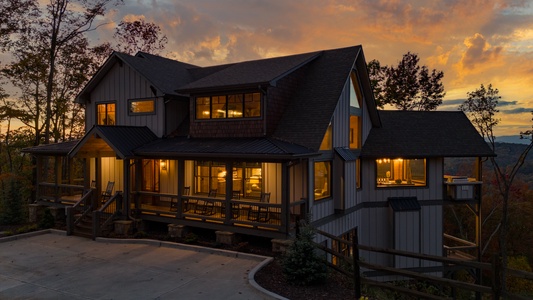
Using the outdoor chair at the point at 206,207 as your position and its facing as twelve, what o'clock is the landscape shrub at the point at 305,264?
The landscape shrub is roughly at 10 o'clock from the outdoor chair.

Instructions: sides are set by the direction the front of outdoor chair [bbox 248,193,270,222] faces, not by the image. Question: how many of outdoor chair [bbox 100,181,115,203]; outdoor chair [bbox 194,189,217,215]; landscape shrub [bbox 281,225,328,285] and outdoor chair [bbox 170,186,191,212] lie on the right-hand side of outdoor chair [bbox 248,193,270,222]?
3

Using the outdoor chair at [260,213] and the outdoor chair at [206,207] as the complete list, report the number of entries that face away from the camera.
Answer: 0

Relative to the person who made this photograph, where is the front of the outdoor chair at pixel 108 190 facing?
facing the viewer and to the left of the viewer

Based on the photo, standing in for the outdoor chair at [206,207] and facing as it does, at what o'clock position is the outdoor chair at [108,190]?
the outdoor chair at [108,190] is roughly at 3 o'clock from the outdoor chair at [206,207].

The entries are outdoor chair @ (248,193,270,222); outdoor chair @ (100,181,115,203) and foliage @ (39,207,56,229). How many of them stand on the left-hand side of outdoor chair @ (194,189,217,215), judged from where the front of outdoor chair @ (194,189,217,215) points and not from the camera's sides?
1

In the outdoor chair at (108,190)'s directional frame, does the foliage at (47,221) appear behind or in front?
in front

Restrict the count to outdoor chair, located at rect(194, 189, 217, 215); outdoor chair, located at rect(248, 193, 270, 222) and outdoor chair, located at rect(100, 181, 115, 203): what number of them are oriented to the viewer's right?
0

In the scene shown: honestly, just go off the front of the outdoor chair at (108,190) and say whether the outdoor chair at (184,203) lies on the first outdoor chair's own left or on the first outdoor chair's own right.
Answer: on the first outdoor chair's own left

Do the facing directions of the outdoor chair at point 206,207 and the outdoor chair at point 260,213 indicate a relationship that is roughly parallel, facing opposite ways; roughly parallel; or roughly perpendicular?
roughly parallel

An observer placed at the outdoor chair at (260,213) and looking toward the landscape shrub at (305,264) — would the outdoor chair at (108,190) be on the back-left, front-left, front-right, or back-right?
back-right

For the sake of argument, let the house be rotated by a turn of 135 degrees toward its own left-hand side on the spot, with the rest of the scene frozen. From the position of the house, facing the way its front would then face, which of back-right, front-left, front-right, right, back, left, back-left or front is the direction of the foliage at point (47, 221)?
back

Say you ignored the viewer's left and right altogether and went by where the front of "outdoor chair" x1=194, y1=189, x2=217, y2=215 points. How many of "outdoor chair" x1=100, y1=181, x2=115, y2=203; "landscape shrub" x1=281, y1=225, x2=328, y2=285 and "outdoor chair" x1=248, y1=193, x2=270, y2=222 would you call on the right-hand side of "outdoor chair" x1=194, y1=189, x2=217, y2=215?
1

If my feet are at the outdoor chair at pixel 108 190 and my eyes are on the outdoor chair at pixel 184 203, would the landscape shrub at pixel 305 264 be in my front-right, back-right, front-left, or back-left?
front-right
